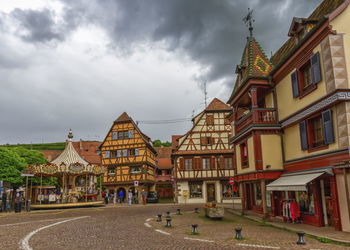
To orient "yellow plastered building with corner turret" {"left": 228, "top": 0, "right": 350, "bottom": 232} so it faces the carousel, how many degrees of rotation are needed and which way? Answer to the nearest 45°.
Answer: approximately 90° to its right

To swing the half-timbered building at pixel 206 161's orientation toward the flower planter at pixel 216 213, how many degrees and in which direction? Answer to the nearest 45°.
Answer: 0° — it already faces it

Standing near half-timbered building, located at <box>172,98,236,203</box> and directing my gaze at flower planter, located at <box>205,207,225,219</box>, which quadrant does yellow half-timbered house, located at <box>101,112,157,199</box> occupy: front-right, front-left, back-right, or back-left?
back-right

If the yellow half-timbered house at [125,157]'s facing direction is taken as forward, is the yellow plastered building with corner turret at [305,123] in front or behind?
in front

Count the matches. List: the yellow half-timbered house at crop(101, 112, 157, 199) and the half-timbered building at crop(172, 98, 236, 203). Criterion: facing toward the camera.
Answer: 2

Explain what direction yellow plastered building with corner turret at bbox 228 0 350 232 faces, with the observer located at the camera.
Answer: facing the viewer and to the left of the viewer

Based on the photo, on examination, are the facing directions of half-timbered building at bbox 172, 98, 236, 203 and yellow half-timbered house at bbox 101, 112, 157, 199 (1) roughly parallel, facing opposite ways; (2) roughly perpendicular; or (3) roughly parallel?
roughly parallel

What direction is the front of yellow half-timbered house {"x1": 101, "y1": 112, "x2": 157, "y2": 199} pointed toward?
toward the camera

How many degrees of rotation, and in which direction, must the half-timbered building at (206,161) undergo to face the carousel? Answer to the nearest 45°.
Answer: approximately 45° to its right

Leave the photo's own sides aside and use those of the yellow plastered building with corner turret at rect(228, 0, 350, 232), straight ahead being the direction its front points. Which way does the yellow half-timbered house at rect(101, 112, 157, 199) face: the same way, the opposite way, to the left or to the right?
to the left

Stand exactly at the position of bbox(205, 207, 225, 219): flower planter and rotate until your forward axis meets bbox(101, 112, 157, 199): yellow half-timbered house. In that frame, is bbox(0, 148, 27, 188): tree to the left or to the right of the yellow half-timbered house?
left

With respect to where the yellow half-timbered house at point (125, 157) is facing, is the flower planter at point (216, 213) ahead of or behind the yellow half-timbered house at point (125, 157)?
ahead

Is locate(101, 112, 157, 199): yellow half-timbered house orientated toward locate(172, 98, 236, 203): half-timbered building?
no

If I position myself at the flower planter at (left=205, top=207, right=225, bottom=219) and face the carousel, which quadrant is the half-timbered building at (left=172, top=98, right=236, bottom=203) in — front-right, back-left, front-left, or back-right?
front-right

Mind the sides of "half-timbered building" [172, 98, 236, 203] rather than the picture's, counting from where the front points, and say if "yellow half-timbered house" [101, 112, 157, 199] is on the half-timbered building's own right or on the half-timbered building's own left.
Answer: on the half-timbered building's own right

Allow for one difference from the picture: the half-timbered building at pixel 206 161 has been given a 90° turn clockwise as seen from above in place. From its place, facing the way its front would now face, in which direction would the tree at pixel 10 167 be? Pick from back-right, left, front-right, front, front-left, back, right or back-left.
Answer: front-left

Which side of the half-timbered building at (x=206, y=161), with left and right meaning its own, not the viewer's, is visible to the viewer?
front

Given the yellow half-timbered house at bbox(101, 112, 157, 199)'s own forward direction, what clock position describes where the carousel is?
The carousel is roughly at 1 o'clock from the yellow half-timbered house.
